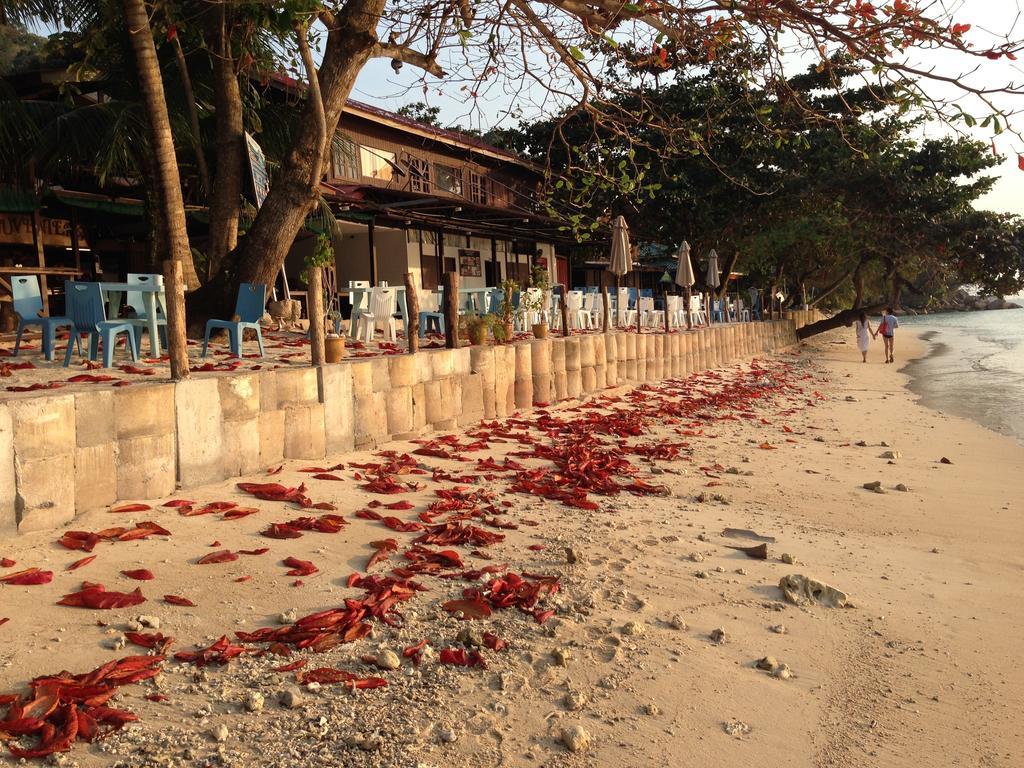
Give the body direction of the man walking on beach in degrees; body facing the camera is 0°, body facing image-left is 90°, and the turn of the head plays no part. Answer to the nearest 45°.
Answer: approximately 180°

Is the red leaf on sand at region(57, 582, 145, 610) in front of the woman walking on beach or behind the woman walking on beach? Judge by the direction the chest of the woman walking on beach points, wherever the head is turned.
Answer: behind

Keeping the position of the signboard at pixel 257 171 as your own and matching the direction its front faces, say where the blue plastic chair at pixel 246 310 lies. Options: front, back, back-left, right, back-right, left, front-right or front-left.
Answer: front-right

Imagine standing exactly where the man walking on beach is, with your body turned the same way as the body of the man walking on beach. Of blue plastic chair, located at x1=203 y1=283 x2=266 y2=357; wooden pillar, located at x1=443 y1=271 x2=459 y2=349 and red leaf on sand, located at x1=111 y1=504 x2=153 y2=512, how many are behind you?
3

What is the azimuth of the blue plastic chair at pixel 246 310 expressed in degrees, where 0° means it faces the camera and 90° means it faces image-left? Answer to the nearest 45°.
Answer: approximately 45°

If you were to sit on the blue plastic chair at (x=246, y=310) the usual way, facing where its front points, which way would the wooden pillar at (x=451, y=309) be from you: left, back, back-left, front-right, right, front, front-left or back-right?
back-left

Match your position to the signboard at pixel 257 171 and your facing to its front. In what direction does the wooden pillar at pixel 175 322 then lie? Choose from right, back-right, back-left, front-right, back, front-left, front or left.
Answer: front-right

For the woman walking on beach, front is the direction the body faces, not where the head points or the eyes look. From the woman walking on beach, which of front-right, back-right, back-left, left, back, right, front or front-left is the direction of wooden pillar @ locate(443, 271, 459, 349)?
back

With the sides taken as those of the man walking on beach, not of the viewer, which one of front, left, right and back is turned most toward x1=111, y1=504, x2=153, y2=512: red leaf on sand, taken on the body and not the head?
back

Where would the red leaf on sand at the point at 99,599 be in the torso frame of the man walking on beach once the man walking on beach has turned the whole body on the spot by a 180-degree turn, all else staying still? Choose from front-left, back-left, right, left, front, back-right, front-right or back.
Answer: front

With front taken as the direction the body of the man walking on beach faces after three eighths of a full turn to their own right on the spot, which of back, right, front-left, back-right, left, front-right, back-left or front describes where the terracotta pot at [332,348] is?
front-right

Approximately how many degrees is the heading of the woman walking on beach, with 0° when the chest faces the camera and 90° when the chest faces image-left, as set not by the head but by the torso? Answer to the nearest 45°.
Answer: approximately 180°

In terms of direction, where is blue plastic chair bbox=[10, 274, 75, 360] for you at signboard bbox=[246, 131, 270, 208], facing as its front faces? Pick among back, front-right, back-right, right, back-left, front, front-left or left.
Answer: right

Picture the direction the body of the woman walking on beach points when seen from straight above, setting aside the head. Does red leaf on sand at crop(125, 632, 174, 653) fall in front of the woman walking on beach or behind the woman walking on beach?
behind
